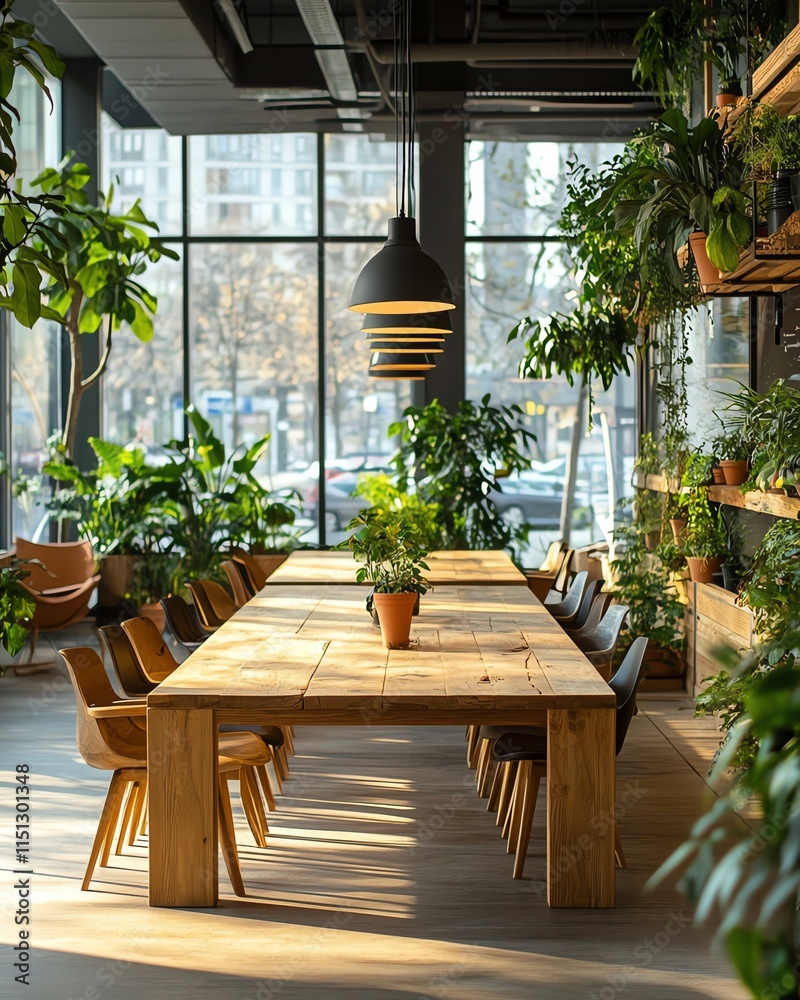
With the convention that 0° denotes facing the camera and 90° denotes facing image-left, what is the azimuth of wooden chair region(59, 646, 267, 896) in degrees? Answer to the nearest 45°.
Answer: approximately 270°

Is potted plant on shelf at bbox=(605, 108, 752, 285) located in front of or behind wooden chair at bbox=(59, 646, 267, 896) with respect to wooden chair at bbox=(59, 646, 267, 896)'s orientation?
in front

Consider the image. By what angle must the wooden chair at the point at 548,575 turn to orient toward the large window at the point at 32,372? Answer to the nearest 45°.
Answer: approximately 45° to its right

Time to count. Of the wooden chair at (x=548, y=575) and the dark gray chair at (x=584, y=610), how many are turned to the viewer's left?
2

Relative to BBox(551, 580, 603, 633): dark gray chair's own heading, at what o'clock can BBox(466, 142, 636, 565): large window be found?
The large window is roughly at 3 o'clock from the dark gray chair.

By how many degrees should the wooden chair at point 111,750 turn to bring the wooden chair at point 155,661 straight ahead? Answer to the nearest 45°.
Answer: approximately 90° to its left

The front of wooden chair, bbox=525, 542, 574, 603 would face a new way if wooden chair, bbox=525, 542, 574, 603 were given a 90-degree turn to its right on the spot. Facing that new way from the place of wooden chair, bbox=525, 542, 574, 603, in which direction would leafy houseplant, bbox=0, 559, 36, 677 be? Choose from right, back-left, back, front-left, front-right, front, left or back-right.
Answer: back-left

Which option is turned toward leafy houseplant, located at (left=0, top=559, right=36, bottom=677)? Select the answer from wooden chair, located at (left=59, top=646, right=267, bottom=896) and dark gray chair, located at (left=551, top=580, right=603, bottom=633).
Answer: dark gray chair, located at (left=551, top=580, right=603, bottom=633)
